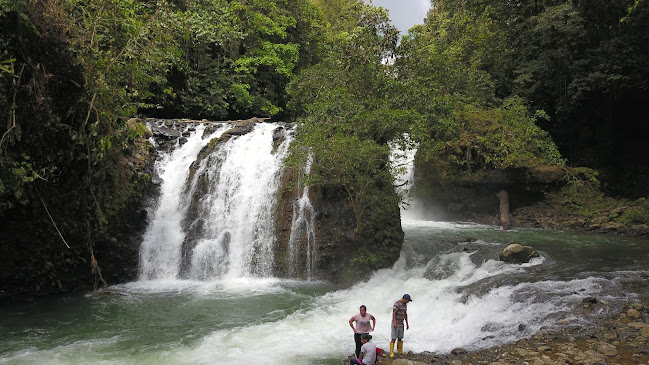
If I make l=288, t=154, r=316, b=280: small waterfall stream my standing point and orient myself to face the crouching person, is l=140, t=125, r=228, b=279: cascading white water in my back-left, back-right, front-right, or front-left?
back-right

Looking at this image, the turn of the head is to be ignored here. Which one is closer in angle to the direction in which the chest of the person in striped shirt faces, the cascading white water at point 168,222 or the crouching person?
the crouching person

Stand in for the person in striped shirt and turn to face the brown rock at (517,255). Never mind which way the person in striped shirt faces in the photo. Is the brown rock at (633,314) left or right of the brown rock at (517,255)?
right

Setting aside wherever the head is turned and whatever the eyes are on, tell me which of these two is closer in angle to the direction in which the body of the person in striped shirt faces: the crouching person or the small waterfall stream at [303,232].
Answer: the crouching person

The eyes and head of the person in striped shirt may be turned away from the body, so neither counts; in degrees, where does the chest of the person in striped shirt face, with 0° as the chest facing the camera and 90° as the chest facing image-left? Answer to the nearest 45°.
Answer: approximately 315°

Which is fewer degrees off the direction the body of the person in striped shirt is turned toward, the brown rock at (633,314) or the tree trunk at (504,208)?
the brown rock

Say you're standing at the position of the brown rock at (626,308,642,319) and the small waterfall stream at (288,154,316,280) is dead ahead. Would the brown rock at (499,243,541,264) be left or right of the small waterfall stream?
right

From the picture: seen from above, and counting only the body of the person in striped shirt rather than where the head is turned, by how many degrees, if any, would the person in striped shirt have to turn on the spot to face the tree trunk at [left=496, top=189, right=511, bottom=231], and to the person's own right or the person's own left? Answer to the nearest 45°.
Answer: approximately 135° to the person's own left

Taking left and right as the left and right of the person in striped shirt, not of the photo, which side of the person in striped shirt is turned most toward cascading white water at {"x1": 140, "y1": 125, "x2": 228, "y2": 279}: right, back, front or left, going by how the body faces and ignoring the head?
back

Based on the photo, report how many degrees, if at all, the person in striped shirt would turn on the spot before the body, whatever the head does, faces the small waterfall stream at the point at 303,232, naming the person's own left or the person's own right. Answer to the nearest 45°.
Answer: approximately 180°

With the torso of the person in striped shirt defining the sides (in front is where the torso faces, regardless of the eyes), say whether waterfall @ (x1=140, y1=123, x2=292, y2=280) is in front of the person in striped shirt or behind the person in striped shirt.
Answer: behind
